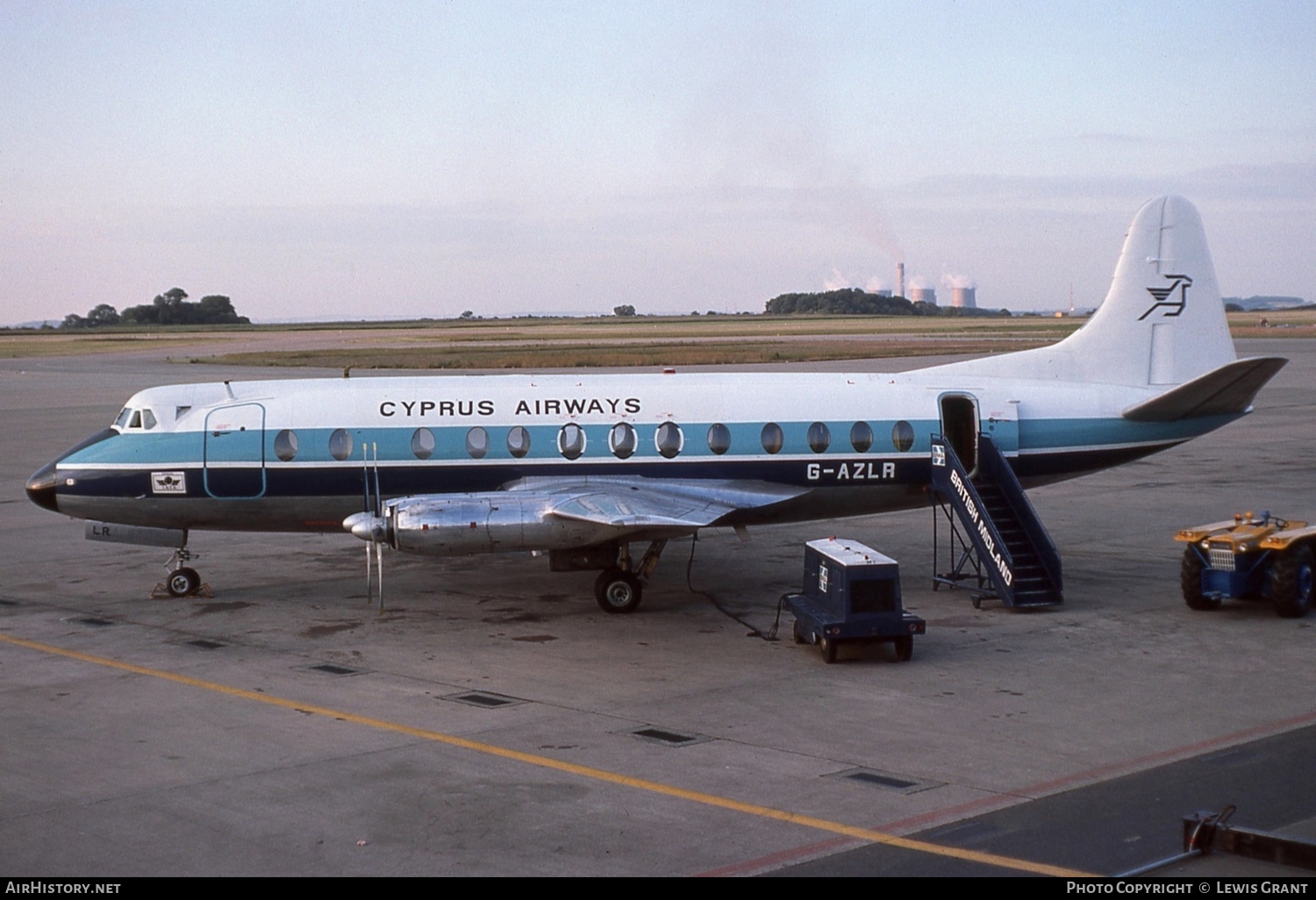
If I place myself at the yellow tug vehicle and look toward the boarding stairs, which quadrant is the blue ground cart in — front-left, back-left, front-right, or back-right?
front-left

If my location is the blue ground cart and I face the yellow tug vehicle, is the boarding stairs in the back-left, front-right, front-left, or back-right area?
front-left

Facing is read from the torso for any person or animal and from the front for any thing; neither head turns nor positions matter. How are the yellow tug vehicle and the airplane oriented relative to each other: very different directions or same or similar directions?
same or similar directions

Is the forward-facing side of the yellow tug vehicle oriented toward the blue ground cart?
yes

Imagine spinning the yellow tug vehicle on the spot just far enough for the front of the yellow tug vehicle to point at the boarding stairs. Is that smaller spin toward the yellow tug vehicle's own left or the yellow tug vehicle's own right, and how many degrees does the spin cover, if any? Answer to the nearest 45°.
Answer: approximately 45° to the yellow tug vehicle's own right

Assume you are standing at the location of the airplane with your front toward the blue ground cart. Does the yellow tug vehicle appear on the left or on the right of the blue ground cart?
left

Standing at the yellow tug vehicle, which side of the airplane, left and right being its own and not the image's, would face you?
back

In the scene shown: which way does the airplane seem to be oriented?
to the viewer's left

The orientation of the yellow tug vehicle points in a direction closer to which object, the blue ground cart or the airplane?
the blue ground cart

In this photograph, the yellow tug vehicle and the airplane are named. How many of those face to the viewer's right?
0

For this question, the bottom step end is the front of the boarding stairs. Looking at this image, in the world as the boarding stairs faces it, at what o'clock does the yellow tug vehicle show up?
The yellow tug vehicle is roughly at 11 o'clock from the boarding stairs.

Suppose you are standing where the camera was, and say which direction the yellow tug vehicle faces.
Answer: facing the viewer and to the left of the viewer

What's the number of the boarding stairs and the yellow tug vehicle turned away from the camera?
0

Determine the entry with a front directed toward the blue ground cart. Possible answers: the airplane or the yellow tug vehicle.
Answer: the yellow tug vehicle

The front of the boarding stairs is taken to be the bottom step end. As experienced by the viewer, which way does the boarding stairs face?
facing the viewer and to the right of the viewer

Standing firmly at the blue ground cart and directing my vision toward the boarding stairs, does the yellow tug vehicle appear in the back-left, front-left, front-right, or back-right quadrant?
front-right
